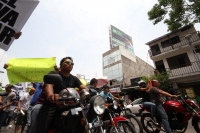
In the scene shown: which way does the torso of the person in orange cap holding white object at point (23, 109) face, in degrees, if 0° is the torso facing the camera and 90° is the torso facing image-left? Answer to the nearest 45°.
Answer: approximately 315°

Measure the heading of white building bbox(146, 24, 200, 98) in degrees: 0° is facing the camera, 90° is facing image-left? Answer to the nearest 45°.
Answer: approximately 45°

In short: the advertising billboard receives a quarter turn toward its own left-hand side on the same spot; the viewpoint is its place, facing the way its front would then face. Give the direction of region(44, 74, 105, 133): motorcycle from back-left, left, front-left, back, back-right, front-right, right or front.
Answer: back-right

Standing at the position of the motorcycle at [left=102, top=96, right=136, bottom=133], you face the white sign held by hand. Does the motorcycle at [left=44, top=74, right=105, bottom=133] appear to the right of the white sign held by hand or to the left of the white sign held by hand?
left

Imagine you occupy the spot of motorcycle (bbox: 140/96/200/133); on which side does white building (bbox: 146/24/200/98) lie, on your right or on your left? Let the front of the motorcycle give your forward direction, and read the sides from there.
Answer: on your left

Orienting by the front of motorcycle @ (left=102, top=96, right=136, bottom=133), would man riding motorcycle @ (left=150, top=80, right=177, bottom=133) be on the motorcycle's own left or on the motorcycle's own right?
on the motorcycle's own left

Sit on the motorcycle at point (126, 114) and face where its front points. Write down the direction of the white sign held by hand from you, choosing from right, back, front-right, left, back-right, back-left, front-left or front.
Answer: right

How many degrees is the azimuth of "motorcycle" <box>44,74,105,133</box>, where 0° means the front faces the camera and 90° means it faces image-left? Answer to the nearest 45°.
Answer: approximately 315°

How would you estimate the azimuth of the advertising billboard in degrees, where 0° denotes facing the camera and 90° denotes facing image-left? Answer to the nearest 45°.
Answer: approximately 315°

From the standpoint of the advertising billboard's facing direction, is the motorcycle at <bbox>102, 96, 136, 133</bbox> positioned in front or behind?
in front
